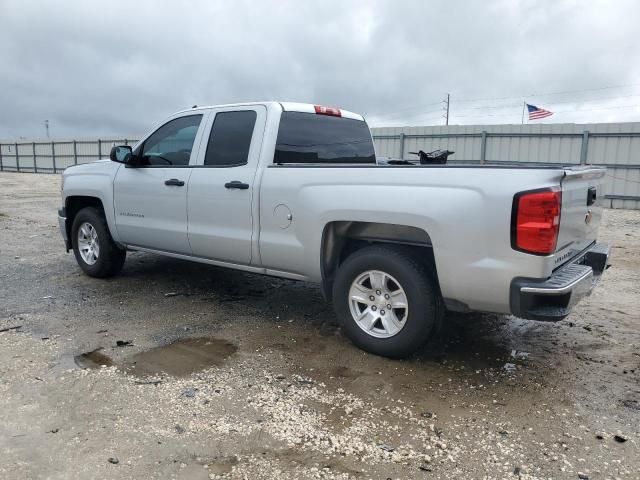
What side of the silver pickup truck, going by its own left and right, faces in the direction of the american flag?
right

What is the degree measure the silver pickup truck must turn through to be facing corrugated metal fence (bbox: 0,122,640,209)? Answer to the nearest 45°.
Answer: approximately 90° to its right

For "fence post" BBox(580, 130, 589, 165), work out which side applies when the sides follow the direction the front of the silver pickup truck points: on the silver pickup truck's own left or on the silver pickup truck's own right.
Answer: on the silver pickup truck's own right

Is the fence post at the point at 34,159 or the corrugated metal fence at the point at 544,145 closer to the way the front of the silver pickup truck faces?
the fence post

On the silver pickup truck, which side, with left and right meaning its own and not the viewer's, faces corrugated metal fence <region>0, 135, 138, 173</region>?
front

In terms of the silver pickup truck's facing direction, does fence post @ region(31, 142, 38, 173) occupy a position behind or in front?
in front

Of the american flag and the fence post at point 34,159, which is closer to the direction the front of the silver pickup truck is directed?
the fence post

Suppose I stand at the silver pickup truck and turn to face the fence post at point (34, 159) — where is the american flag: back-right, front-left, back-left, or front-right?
front-right

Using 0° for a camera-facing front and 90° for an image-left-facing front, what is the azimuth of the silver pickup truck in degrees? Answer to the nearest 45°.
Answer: approximately 135°
